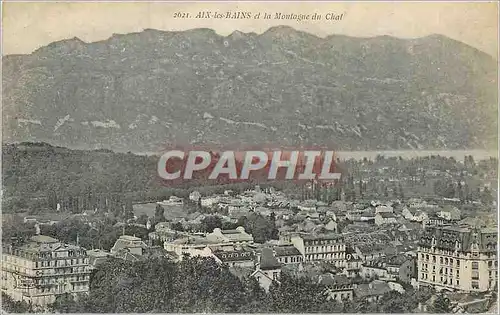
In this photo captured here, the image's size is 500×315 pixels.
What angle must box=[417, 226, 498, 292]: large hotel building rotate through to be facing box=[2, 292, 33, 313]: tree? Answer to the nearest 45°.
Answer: approximately 45° to its right

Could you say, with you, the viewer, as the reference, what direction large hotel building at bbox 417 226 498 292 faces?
facing the viewer and to the left of the viewer

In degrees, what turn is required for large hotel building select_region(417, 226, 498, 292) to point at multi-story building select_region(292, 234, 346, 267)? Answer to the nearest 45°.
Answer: approximately 45° to its right

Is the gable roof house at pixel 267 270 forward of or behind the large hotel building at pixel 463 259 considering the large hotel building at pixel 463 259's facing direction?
forward
